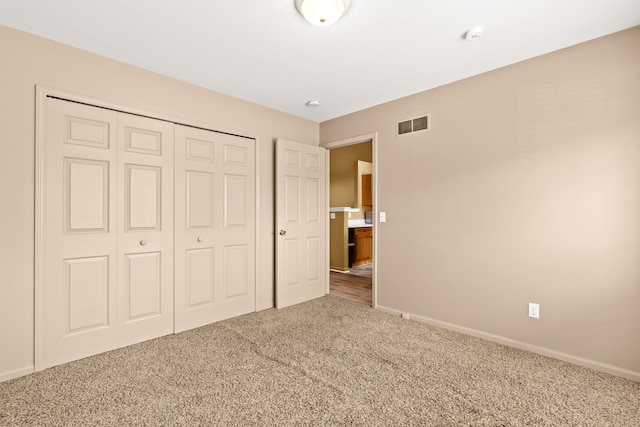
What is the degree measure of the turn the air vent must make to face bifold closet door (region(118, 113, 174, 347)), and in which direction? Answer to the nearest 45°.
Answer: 0° — it already faces it

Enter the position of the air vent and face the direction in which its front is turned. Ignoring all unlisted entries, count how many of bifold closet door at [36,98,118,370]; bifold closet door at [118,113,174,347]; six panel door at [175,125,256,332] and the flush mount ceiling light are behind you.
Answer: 0

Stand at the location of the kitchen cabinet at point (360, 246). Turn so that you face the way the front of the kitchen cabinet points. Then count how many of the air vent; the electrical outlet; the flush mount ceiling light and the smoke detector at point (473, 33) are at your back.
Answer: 0

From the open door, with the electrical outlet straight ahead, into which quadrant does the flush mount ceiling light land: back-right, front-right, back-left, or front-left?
front-right

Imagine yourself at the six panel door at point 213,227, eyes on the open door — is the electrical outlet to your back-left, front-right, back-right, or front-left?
front-right

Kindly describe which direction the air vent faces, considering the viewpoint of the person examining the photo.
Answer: facing the viewer and to the left of the viewer

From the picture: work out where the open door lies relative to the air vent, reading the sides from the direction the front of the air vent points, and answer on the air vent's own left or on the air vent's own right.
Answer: on the air vent's own right

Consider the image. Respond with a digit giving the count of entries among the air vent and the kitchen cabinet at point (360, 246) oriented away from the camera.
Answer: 0
